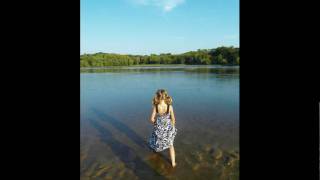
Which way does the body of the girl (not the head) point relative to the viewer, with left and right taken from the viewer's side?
facing away from the viewer
